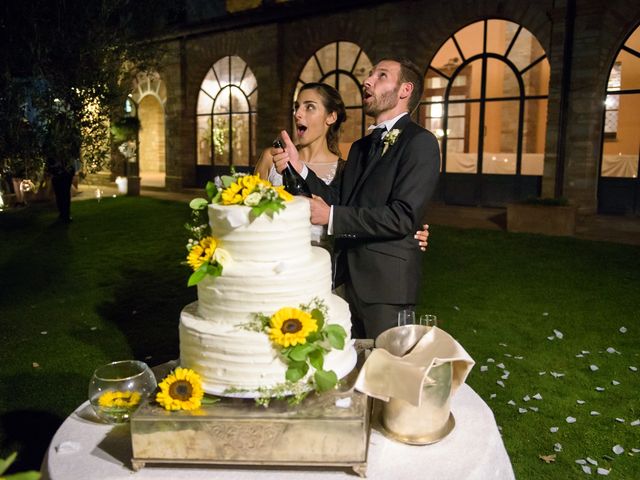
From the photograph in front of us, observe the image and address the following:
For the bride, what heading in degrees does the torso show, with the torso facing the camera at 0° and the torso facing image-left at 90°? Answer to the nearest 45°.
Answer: approximately 45°

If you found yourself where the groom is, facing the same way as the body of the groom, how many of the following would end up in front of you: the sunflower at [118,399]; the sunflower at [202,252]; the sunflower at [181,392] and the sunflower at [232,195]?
4

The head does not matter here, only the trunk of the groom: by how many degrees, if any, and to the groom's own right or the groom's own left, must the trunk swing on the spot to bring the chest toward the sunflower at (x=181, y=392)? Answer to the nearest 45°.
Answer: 0° — they already face it

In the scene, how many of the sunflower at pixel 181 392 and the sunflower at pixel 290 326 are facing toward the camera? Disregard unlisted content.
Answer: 2

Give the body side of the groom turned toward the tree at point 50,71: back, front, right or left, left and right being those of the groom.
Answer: right

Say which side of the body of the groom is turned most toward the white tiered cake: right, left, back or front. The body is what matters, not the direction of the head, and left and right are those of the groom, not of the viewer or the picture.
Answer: front

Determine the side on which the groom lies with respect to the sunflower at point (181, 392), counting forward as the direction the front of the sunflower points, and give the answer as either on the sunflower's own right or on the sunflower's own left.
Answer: on the sunflower's own left

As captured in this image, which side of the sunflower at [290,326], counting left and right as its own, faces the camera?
front

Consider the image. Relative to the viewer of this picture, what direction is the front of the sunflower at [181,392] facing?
facing the viewer

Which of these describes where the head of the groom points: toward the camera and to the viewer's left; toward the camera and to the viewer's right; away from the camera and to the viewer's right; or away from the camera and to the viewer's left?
toward the camera and to the viewer's left

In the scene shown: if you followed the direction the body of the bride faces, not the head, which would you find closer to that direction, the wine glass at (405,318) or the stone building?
the wine glass

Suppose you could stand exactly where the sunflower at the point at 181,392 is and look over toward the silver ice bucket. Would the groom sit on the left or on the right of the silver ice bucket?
left
